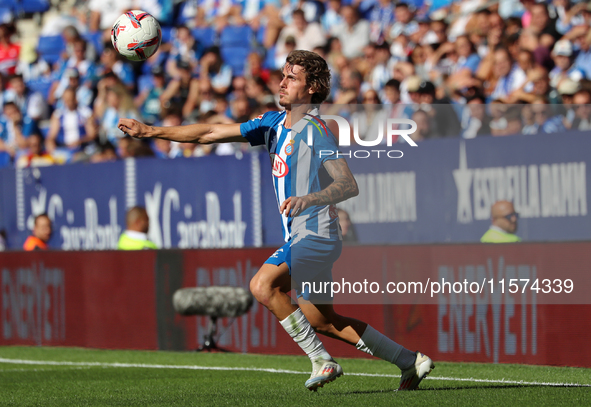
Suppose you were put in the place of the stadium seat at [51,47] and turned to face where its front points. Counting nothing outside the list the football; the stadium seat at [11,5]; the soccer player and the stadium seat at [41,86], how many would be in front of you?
3

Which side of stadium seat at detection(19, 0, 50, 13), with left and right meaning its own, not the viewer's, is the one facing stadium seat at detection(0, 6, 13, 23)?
right

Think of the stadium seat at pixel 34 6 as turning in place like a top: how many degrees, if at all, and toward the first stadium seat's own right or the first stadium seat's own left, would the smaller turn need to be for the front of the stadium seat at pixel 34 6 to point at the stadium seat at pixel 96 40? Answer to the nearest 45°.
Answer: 0° — it already faces it

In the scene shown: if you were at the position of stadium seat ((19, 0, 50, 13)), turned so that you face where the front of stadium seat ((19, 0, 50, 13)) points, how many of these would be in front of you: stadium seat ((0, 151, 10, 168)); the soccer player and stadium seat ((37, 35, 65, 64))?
3

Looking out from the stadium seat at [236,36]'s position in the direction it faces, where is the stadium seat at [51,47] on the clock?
the stadium seat at [51,47] is roughly at 4 o'clock from the stadium seat at [236,36].

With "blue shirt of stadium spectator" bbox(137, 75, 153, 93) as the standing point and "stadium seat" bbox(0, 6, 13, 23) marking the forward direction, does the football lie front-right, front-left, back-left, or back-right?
back-left

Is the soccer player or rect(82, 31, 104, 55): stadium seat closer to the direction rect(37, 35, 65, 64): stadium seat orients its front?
the soccer player

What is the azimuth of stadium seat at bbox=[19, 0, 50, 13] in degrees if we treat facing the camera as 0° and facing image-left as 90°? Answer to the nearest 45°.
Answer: approximately 0°

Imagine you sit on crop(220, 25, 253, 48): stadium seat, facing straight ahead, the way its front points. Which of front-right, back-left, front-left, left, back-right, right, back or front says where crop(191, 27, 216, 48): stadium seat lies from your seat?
back-right

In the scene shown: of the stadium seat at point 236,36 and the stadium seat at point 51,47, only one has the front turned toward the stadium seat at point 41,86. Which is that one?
the stadium seat at point 51,47
